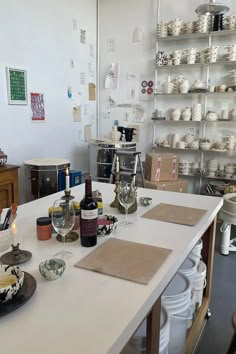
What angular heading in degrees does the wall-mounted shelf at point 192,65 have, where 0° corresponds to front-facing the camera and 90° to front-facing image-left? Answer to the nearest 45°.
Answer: approximately 0°

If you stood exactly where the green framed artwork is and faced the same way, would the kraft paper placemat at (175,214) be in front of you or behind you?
in front

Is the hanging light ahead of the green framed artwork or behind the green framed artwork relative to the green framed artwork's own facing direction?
ahead

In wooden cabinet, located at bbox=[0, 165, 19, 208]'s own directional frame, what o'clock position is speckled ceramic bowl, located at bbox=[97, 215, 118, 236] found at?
The speckled ceramic bowl is roughly at 1 o'clock from the wooden cabinet.

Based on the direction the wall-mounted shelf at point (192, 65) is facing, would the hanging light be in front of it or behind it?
in front

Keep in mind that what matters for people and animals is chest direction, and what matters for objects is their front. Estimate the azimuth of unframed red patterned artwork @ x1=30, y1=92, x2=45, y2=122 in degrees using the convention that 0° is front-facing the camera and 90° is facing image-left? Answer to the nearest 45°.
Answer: approximately 315°

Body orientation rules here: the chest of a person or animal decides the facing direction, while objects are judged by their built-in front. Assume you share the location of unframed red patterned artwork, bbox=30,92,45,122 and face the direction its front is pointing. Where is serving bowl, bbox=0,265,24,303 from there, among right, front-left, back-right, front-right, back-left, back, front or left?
front-right

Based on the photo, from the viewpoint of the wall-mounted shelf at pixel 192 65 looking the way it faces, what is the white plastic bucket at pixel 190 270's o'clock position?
The white plastic bucket is roughly at 12 o'clock from the wall-mounted shelf.

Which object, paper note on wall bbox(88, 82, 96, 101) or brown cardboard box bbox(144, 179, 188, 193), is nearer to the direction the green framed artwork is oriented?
the brown cardboard box

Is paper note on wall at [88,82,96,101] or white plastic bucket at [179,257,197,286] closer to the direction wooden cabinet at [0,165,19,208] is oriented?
the white plastic bucket

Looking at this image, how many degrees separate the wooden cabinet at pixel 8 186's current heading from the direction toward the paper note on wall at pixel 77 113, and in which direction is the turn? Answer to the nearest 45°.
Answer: approximately 90° to its left

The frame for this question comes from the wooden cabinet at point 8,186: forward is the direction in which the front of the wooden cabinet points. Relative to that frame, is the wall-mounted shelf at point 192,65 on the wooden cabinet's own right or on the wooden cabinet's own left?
on the wooden cabinet's own left

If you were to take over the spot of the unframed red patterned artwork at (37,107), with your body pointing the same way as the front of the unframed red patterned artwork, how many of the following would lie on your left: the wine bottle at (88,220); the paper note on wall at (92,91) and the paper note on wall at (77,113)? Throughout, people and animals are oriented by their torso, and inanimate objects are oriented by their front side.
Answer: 2

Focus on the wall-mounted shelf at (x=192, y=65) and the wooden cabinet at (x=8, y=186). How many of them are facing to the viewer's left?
0
